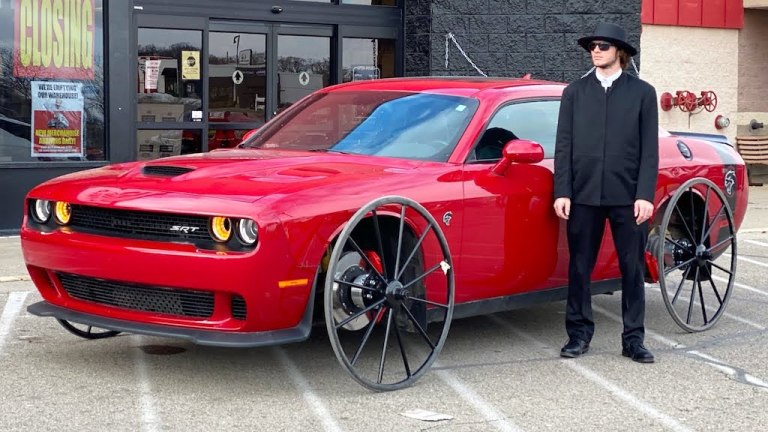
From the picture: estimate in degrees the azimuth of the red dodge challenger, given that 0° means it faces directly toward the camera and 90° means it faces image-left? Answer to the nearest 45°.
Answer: approximately 45°

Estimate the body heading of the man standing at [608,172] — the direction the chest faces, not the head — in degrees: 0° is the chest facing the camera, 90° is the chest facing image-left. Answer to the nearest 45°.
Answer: approximately 0°
